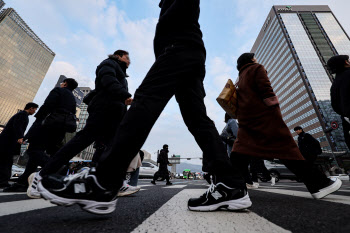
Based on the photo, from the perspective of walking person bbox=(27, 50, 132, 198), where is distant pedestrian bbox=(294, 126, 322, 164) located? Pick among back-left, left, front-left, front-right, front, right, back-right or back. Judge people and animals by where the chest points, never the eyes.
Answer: front

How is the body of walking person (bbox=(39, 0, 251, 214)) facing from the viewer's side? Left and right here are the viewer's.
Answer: facing to the left of the viewer

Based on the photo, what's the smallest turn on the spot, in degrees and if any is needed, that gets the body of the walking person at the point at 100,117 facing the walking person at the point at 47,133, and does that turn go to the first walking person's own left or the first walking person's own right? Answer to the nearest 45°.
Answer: approximately 135° to the first walking person's own left

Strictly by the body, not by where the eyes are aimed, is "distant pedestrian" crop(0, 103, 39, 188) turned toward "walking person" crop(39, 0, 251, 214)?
no

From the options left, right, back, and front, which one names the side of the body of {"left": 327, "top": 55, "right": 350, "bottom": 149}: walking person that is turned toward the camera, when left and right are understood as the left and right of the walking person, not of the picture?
right

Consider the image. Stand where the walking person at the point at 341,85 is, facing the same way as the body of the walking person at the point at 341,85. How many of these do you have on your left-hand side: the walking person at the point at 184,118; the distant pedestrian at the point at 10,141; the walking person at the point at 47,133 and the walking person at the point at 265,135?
0

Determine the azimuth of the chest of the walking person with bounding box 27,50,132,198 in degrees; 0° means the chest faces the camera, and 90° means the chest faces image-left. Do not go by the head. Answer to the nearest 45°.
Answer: approximately 270°
